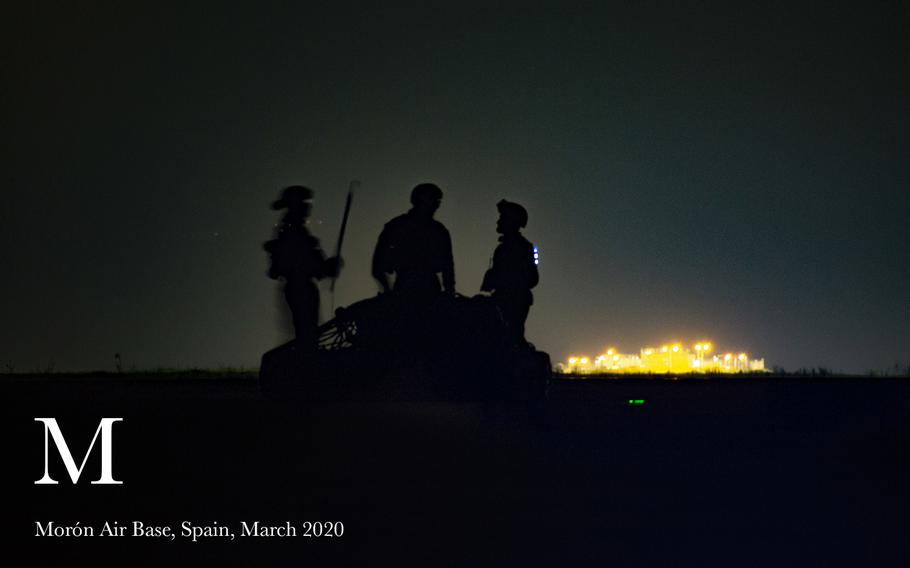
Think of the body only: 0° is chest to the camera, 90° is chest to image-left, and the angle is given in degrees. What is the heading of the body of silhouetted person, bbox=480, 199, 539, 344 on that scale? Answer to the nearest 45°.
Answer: approximately 90°

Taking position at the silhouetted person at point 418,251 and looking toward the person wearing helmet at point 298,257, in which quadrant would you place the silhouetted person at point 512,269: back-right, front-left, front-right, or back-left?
back-right

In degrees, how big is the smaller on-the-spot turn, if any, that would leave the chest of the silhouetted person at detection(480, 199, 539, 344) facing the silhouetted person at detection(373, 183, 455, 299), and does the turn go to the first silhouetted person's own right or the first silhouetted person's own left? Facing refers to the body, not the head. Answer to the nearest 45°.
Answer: approximately 45° to the first silhouetted person's own left
